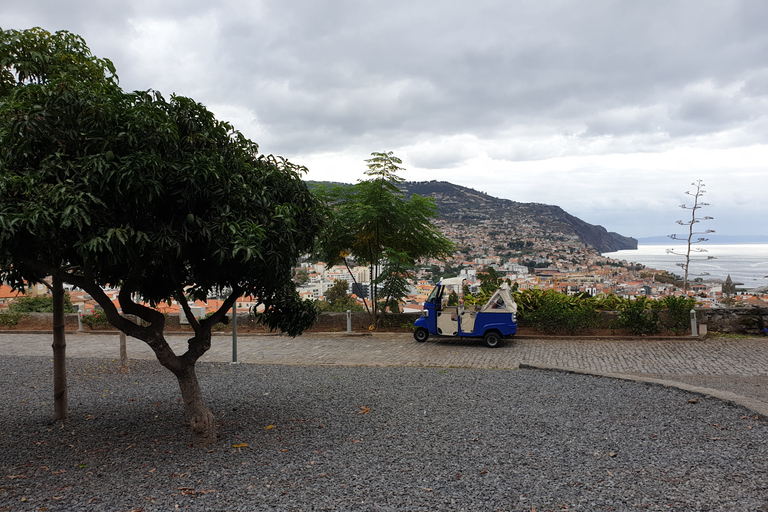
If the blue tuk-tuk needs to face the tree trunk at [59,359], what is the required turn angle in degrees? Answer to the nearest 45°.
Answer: approximately 45° to its left

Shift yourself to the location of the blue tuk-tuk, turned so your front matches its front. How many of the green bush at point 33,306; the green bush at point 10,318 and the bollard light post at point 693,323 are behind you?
1

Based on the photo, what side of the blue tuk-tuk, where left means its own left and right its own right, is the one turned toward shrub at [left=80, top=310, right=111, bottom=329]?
front

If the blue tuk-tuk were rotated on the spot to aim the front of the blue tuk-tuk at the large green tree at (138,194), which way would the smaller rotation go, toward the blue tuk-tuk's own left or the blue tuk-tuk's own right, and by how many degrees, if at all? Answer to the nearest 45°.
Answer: approximately 90° to the blue tuk-tuk's own left

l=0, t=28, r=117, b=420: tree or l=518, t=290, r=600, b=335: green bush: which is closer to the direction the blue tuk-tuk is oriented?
the tree

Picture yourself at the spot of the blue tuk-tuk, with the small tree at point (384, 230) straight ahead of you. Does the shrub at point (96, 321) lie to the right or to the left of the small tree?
left

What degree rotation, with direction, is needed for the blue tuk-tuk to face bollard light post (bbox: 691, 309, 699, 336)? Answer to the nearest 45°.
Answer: approximately 180°

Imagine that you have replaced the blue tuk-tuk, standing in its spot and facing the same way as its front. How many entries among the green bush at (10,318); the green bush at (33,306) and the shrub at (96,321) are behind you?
0

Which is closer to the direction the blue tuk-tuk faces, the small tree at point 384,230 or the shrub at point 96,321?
the shrub

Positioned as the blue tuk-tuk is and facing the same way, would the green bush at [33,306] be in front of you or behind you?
in front

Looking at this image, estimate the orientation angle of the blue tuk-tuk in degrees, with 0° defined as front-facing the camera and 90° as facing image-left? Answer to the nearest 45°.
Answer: approximately 90°

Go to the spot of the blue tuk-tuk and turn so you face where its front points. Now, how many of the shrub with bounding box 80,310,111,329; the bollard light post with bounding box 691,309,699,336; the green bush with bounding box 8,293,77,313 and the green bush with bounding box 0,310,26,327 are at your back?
1
